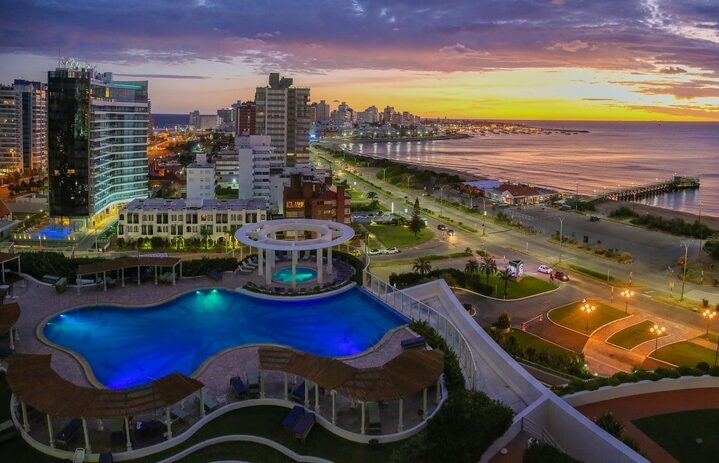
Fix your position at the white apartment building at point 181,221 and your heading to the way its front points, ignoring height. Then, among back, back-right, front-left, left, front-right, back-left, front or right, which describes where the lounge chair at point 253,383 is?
front

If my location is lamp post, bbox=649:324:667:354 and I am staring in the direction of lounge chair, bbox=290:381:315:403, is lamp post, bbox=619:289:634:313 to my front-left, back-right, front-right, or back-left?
back-right

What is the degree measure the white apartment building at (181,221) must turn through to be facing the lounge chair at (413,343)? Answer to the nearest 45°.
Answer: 0° — it already faces it

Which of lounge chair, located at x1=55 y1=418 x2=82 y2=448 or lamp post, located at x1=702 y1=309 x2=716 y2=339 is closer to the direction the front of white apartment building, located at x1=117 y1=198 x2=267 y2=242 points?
the lounge chair

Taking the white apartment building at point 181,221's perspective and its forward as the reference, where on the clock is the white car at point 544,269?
The white car is roughly at 10 o'clock from the white apartment building.

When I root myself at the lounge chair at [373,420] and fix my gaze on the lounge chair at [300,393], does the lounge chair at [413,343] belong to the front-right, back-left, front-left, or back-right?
front-right

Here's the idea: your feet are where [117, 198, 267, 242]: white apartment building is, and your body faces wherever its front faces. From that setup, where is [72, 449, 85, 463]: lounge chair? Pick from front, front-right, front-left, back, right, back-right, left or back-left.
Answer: front

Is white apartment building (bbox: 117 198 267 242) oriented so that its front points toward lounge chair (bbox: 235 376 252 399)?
yes

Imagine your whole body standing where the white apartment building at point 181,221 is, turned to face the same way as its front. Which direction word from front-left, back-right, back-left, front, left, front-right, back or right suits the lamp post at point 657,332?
front-left

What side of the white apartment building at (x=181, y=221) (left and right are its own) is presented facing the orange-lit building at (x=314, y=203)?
left

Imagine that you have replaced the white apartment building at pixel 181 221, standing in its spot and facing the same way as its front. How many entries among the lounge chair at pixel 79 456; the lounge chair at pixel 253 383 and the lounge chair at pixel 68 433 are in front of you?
3

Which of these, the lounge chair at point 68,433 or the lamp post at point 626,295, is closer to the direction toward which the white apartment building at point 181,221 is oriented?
the lounge chair

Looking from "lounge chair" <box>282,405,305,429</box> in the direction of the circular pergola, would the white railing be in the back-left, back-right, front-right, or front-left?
front-right

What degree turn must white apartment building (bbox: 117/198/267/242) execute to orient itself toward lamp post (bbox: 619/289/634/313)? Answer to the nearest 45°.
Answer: approximately 45° to its left

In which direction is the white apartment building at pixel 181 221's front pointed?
toward the camera

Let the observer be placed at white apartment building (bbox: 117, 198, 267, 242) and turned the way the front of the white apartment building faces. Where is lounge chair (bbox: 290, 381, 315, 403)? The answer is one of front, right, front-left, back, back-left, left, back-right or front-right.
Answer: front

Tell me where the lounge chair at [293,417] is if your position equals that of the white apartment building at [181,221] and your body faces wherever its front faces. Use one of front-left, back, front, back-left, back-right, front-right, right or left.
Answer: front
